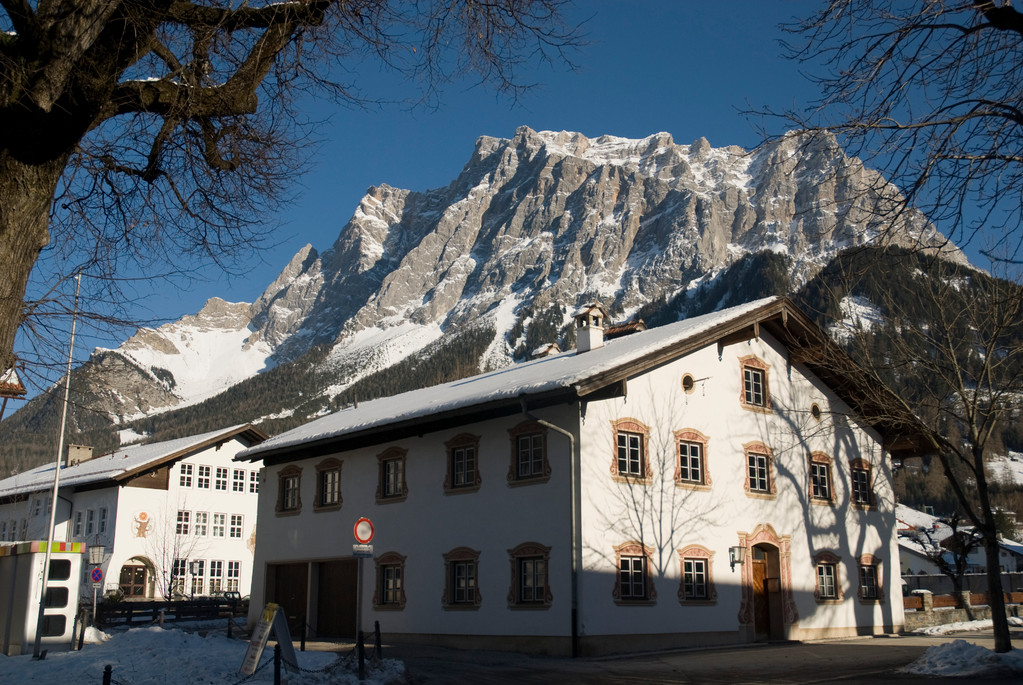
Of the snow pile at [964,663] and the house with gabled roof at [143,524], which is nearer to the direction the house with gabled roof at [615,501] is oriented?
the snow pile

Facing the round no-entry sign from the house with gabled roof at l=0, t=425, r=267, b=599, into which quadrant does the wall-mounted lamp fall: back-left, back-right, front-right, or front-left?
front-left

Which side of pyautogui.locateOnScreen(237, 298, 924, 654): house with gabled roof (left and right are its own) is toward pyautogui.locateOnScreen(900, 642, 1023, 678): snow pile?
front

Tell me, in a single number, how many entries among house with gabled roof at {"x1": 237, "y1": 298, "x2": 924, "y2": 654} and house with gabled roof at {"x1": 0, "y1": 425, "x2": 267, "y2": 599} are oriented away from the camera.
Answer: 0

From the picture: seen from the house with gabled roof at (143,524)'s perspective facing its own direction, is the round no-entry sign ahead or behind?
ahead

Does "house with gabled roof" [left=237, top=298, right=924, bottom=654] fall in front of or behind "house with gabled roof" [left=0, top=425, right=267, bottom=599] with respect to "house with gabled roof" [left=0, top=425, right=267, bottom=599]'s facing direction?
in front

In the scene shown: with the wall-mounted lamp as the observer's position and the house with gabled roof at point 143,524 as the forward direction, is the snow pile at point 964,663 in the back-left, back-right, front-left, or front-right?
back-left

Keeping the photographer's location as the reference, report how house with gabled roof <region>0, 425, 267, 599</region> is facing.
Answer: facing the viewer and to the right of the viewer

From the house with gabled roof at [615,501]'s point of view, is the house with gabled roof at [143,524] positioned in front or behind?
behind

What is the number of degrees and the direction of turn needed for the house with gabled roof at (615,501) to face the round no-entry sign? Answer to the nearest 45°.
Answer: approximately 90° to its right
